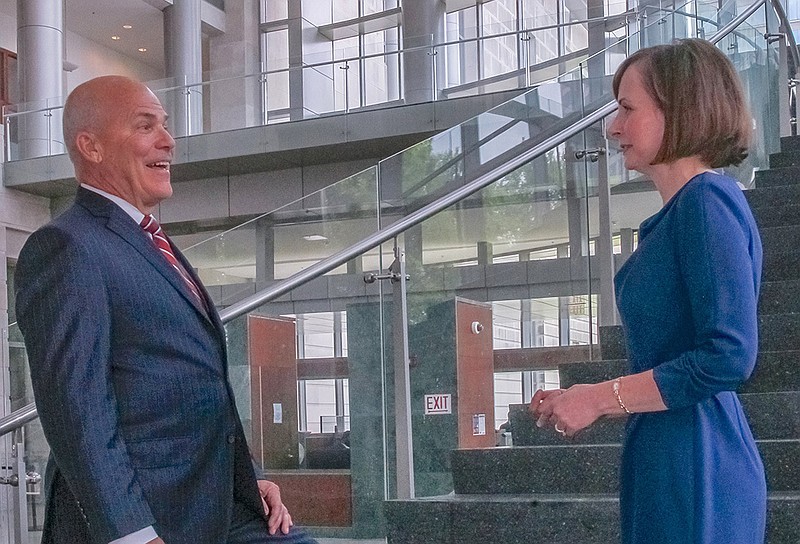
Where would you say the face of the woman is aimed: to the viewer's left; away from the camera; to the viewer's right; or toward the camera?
to the viewer's left

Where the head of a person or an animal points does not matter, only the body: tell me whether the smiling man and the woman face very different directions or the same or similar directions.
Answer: very different directions

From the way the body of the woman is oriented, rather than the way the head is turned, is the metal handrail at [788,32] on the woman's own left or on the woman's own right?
on the woman's own right

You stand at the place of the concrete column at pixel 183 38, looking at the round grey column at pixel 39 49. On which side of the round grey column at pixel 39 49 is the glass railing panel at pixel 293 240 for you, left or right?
left

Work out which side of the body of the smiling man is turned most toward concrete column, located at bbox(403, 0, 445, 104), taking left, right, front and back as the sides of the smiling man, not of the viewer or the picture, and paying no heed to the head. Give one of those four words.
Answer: left

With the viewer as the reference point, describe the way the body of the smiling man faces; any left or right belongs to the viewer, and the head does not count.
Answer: facing to the right of the viewer

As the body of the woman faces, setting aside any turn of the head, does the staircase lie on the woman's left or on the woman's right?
on the woman's right

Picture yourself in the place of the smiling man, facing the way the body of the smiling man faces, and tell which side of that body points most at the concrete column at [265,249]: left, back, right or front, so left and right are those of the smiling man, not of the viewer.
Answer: left

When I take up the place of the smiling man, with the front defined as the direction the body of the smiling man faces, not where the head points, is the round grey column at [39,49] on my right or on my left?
on my left

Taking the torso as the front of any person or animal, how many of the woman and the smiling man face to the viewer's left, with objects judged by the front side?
1

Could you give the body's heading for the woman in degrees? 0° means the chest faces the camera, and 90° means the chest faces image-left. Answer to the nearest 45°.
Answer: approximately 90°
